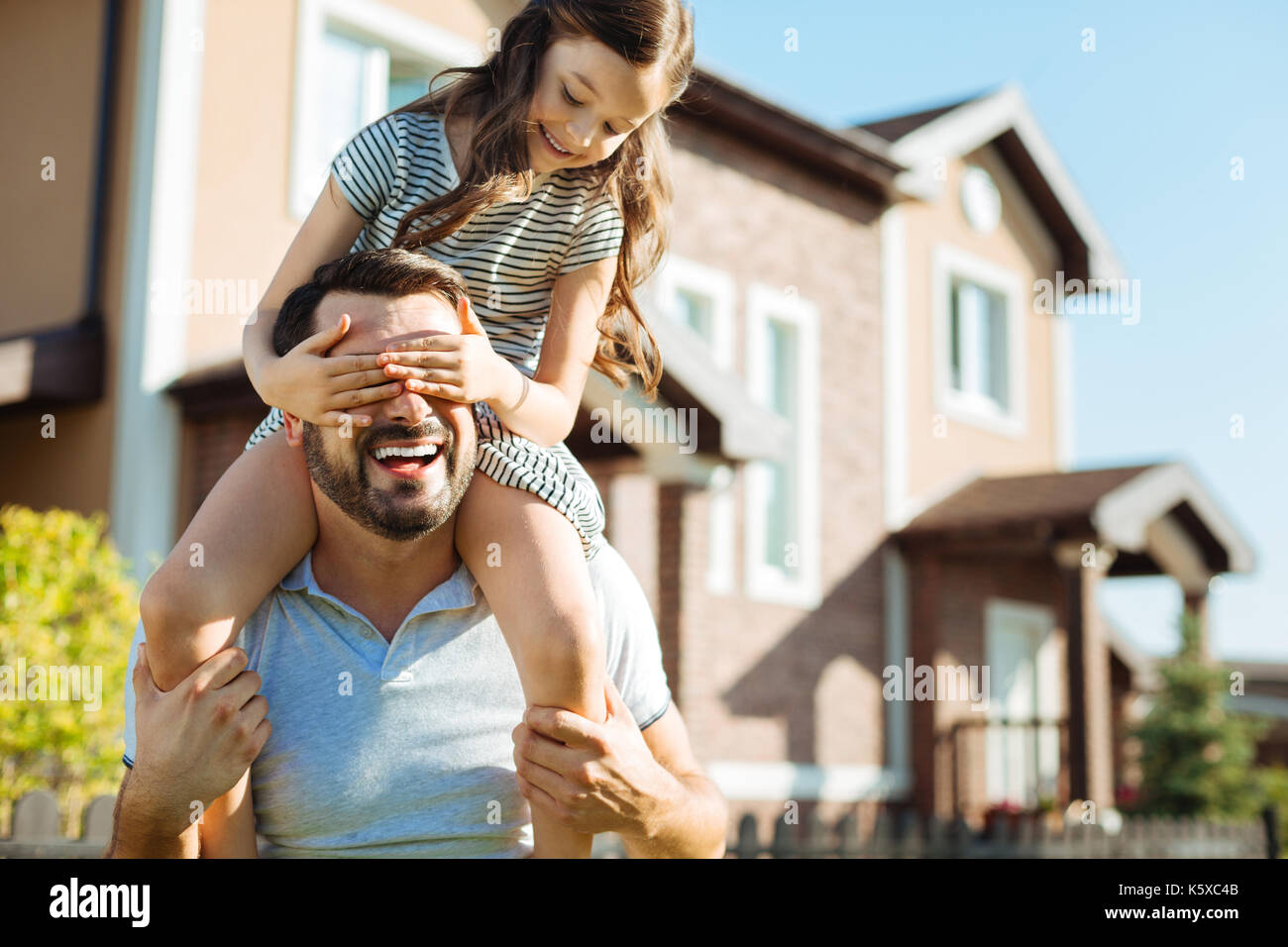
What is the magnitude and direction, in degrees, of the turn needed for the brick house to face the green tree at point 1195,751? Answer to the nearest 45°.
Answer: approximately 90° to its left

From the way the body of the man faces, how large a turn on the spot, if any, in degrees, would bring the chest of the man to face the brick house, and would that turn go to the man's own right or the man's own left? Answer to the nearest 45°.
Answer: approximately 180°

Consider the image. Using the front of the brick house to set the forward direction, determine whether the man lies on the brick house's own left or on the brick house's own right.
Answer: on the brick house's own right

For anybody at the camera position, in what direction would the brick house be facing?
facing the viewer and to the right of the viewer

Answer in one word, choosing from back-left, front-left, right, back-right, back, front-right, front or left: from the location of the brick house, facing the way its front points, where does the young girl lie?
front-right

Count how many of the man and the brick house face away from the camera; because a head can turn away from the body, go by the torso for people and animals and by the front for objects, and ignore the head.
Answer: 0
